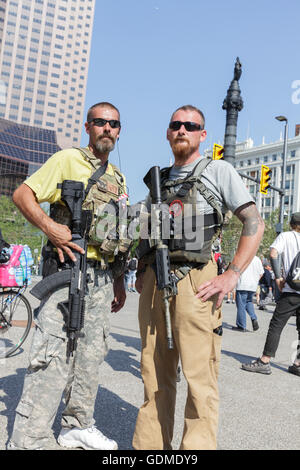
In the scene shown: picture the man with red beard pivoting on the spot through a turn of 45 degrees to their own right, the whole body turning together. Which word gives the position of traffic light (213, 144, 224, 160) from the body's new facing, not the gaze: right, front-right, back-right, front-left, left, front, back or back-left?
right

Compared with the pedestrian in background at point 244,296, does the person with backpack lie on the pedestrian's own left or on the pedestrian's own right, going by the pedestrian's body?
on the pedestrian's own left

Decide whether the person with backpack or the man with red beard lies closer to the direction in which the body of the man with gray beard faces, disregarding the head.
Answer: the man with red beard

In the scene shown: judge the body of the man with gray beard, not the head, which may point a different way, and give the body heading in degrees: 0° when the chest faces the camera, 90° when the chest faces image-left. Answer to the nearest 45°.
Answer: approximately 315°

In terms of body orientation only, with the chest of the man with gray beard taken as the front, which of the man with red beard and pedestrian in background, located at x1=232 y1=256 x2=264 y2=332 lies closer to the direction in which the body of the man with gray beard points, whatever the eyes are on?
the man with red beard

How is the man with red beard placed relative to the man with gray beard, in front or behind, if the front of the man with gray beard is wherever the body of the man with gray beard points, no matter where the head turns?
in front

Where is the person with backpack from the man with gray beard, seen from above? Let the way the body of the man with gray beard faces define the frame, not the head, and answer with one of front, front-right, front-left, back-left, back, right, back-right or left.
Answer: left
